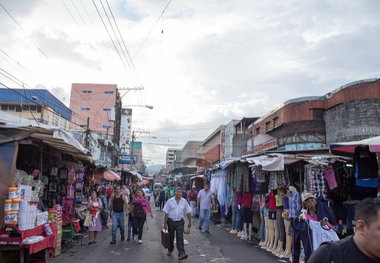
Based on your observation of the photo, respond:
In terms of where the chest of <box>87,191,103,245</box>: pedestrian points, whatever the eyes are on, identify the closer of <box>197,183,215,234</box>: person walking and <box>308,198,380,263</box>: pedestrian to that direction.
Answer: the pedestrian

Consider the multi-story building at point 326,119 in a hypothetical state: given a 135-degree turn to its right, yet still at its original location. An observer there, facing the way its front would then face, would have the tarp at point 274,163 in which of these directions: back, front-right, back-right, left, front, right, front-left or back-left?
back

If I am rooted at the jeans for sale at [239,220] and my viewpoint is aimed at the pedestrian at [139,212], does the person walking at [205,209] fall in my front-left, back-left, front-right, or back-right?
front-right

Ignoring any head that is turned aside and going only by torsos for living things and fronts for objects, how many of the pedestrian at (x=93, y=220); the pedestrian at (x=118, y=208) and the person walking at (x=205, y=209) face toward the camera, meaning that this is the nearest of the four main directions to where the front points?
3

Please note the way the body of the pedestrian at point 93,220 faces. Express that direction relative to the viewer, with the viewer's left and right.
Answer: facing the viewer

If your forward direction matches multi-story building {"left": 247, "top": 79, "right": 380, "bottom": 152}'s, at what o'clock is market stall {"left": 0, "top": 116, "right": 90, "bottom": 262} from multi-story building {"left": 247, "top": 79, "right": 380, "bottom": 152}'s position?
The market stall is roughly at 11 o'clock from the multi-story building.

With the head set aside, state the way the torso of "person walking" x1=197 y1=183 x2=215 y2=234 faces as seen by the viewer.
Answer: toward the camera

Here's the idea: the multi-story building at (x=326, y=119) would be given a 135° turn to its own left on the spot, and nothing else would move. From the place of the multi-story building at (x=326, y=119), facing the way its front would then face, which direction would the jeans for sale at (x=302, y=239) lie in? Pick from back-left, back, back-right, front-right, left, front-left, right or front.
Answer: right

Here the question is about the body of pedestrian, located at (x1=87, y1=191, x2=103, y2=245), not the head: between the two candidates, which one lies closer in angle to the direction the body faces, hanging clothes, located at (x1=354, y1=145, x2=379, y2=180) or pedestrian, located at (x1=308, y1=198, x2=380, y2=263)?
the pedestrian

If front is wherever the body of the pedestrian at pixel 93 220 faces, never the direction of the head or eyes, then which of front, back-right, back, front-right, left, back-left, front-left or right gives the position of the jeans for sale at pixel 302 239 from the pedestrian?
front-left

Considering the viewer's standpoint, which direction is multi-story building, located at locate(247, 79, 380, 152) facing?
facing the viewer and to the left of the viewer

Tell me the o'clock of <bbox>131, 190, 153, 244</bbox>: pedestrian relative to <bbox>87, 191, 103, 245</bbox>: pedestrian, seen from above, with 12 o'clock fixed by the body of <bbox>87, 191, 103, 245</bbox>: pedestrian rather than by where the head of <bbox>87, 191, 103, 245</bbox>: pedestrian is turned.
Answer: <bbox>131, 190, 153, 244</bbox>: pedestrian is roughly at 9 o'clock from <bbox>87, 191, 103, 245</bbox>: pedestrian.

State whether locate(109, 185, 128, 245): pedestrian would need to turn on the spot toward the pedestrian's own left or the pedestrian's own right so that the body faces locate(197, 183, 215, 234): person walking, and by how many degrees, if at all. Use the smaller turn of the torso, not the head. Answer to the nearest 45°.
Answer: approximately 135° to the pedestrian's own left

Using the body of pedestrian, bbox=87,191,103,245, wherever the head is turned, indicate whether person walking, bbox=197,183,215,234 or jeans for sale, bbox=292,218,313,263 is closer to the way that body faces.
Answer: the jeans for sale

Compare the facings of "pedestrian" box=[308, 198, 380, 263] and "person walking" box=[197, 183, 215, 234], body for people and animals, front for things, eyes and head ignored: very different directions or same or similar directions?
same or similar directions

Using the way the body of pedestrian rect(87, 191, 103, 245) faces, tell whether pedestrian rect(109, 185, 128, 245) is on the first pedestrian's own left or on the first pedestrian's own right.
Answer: on the first pedestrian's own left

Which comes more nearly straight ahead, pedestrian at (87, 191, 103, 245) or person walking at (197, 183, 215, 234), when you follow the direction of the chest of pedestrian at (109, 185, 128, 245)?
the pedestrian
